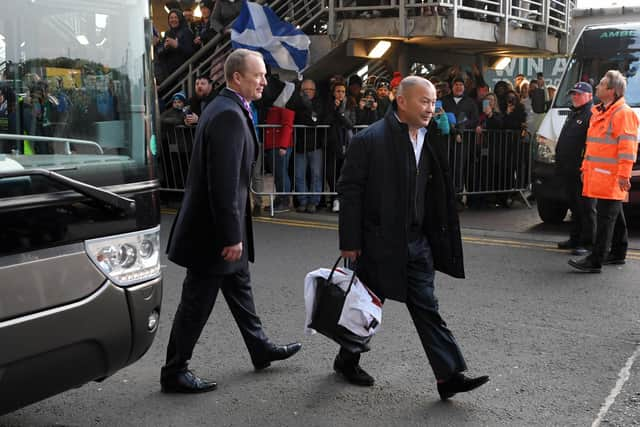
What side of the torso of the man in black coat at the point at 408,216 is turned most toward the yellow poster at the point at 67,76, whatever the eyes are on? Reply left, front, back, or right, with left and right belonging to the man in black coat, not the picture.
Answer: right

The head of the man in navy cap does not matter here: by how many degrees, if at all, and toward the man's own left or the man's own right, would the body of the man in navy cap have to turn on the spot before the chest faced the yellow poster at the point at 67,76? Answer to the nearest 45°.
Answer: approximately 45° to the man's own left

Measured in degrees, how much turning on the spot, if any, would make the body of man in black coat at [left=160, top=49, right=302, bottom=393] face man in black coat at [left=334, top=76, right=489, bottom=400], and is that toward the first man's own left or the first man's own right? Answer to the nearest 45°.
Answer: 0° — they already face them

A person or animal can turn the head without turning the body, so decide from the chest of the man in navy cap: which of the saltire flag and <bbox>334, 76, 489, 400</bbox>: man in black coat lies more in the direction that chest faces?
the man in black coat

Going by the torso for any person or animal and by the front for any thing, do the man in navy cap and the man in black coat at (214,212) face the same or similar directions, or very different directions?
very different directions

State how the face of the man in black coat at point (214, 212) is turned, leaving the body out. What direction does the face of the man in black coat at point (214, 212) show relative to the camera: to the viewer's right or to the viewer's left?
to the viewer's right

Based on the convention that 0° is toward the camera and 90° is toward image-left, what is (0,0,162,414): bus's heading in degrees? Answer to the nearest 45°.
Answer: approximately 315°

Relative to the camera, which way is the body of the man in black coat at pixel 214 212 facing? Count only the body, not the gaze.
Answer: to the viewer's right

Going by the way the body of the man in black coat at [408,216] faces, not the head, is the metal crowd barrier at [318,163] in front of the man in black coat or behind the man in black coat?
behind

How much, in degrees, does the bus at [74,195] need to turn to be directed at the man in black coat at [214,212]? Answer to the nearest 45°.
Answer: approximately 90° to its left

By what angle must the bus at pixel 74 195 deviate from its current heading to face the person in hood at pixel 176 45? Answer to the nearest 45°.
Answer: approximately 135° to its left

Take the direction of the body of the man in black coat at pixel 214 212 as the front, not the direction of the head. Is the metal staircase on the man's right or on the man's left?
on the man's left
